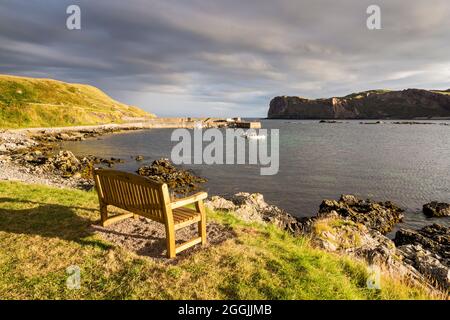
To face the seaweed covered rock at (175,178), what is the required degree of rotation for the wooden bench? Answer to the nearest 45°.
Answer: approximately 45° to its left

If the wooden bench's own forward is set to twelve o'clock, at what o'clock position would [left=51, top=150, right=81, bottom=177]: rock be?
The rock is roughly at 10 o'clock from the wooden bench.

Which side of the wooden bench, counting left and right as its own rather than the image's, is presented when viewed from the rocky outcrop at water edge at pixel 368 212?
front

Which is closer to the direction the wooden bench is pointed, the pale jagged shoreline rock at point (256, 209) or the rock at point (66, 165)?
the pale jagged shoreline rock

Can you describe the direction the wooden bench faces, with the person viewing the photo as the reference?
facing away from the viewer and to the right of the viewer

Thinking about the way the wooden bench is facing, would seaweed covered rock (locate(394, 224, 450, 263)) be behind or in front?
in front
